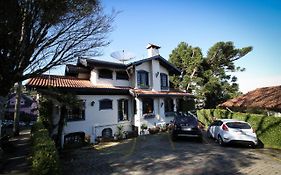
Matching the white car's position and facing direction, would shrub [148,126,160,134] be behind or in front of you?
in front

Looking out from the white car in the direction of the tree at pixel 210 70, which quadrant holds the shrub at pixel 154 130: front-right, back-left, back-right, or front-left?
front-left

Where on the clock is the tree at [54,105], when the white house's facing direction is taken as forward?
The tree is roughly at 3 o'clock from the white house.

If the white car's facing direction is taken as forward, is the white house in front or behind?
in front

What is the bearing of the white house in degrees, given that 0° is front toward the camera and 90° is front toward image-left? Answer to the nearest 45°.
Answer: approximately 315°

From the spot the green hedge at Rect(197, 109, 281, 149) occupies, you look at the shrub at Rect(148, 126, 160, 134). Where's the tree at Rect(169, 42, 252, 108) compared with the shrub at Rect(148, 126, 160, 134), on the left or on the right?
right

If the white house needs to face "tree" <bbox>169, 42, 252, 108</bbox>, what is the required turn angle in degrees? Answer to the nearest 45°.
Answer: approximately 90° to its left

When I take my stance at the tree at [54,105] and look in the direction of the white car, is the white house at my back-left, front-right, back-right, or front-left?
front-left
